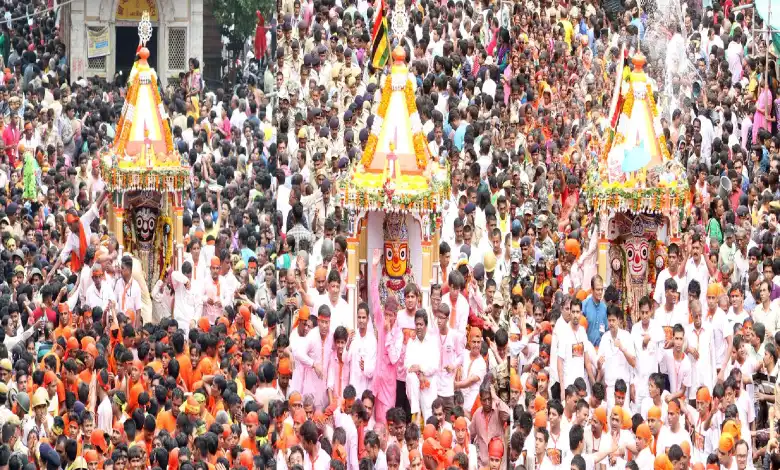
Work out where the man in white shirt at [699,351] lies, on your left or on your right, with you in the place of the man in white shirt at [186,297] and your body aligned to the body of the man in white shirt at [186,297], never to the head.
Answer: on your left

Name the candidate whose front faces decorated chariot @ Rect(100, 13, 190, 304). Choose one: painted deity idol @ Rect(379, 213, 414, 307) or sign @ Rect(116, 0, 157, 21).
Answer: the sign

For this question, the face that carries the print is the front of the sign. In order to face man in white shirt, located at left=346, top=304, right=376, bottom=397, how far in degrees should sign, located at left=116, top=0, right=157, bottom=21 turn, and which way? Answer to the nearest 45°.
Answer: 0° — it already faces them

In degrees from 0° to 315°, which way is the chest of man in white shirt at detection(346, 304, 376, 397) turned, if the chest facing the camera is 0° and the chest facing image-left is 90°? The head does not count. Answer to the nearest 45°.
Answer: approximately 0°

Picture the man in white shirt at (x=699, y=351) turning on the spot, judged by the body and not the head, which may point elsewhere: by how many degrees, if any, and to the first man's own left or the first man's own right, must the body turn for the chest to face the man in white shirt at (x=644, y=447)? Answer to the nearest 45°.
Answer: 0° — they already face them

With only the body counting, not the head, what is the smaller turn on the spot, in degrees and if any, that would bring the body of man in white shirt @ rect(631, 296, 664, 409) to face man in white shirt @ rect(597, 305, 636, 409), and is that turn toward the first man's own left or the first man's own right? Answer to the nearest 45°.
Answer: approximately 90° to the first man's own right
